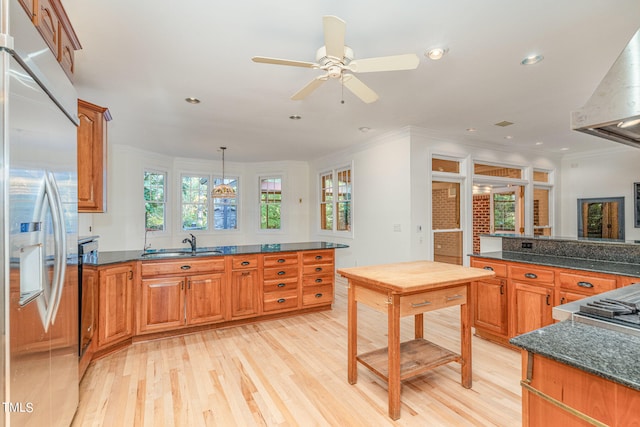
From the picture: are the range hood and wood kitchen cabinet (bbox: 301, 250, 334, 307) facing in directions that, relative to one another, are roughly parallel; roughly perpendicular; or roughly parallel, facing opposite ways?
roughly perpendicular

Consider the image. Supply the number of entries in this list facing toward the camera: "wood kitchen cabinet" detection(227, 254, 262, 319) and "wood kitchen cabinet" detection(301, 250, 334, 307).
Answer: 2

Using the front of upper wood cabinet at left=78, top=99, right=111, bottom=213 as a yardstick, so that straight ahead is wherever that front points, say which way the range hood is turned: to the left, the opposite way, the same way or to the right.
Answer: the opposite way

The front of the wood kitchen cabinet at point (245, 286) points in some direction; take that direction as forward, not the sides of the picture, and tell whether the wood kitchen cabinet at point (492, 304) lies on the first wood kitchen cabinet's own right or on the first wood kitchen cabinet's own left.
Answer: on the first wood kitchen cabinet's own left

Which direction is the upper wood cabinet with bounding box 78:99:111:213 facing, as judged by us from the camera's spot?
facing the viewer and to the right of the viewer

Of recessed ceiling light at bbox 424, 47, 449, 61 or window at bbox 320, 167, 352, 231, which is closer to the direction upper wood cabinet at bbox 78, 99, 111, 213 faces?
the recessed ceiling light

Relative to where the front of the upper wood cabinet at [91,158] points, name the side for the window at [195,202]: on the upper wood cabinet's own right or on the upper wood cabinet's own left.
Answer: on the upper wood cabinet's own left

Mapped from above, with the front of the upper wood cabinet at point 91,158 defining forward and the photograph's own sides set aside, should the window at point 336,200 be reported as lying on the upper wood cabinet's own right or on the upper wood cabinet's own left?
on the upper wood cabinet's own left

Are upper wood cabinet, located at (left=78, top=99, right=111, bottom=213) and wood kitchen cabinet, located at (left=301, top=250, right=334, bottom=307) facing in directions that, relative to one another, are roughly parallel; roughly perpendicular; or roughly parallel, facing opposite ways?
roughly perpendicular
